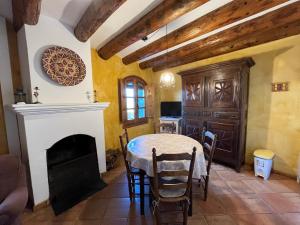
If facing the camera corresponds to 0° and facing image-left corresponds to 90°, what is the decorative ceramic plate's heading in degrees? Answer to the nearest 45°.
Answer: approximately 315°

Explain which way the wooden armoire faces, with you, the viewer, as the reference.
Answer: facing the viewer and to the left of the viewer

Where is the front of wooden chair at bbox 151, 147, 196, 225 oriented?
away from the camera

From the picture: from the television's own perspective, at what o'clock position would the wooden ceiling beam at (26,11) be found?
The wooden ceiling beam is roughly at 1 o'clock from the television.

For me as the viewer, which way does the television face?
facing the viewer

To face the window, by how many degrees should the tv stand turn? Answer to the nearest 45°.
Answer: approximately 90° to its right

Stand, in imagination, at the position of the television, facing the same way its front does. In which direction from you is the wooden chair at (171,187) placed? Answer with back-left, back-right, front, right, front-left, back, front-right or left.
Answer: front

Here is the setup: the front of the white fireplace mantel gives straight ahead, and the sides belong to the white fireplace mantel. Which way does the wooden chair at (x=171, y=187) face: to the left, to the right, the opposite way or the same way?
to the left

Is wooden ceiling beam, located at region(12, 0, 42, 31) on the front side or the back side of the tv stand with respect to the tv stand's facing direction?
on the front side

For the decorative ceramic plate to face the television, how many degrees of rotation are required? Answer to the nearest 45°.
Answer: approximately 45° to its left

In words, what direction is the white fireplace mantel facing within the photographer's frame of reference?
facing the viewer and to the right of the viewer

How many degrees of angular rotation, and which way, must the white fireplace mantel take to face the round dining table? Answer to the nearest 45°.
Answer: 0° — it already faces it

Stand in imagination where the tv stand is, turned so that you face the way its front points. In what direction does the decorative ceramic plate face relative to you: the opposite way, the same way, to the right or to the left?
to the left

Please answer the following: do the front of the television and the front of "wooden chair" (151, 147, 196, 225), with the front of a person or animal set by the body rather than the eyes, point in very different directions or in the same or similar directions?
very different directions

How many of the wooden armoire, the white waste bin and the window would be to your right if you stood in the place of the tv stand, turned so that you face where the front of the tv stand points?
1

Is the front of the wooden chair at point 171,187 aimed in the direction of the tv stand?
yes
